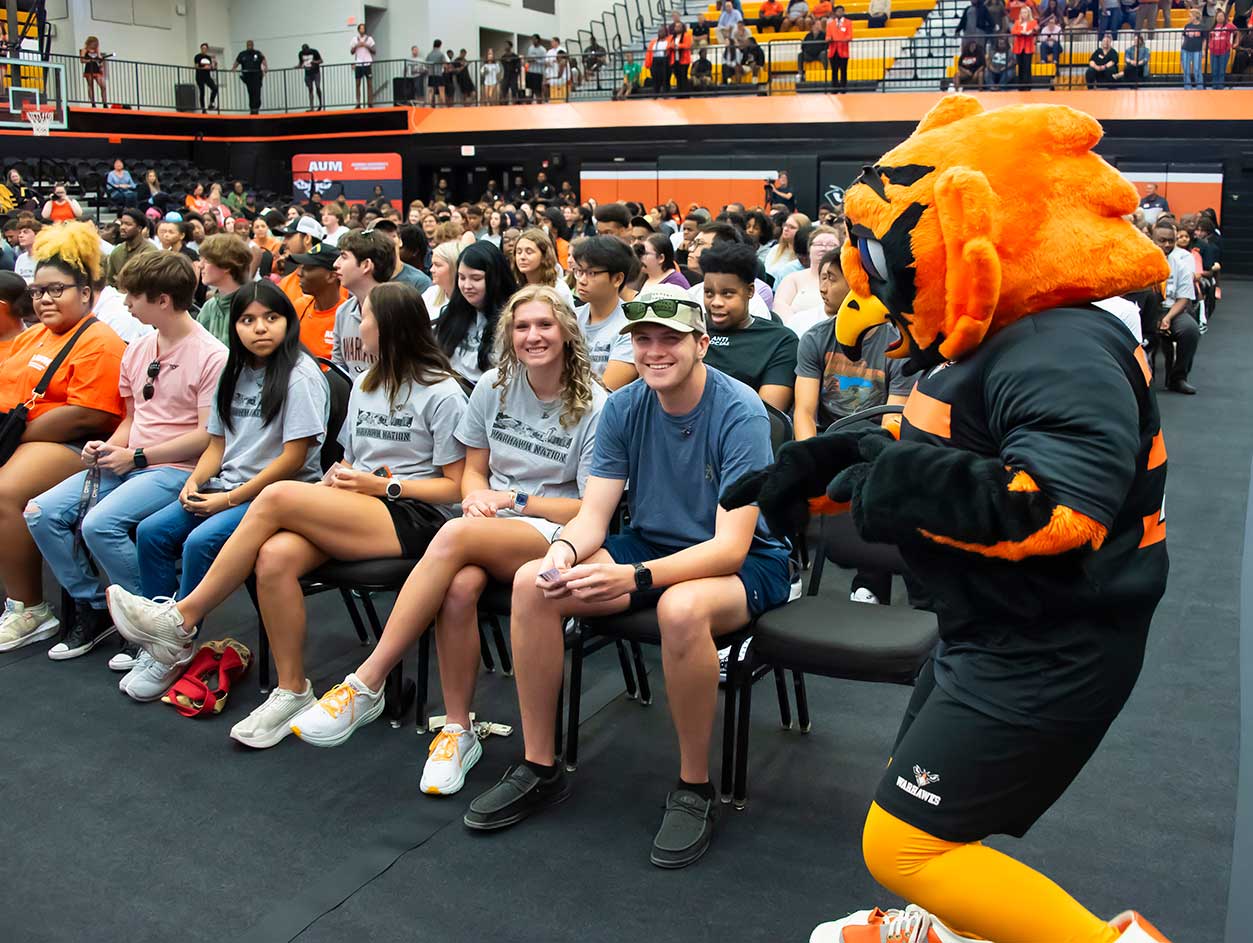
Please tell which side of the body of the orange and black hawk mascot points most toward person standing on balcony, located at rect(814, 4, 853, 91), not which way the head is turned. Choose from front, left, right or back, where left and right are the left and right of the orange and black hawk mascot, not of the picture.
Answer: right

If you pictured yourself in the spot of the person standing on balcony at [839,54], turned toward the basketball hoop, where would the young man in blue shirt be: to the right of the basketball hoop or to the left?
left

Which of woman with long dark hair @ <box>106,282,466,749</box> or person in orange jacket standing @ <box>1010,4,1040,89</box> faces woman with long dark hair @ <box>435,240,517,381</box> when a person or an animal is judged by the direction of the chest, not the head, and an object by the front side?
the person in orange jacket standing

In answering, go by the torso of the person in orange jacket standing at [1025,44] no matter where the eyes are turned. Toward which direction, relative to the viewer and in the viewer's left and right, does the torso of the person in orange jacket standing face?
facing the viewer

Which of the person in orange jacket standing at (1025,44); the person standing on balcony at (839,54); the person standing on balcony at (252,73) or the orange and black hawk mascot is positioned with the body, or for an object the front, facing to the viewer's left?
the orange and black hawk mascot

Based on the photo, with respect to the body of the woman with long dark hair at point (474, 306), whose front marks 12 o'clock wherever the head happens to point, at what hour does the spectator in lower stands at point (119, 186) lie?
The spectator in lower stands is roughly at 4 o'clock from the woman with long dark hair.

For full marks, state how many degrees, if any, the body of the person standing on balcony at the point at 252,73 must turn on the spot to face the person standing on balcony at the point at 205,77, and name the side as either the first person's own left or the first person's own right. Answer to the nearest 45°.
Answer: approximately 90° to the first person's own right

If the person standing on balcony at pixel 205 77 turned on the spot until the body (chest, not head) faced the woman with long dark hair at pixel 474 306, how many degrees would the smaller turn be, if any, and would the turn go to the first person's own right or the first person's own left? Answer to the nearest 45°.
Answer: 0° — they already face them

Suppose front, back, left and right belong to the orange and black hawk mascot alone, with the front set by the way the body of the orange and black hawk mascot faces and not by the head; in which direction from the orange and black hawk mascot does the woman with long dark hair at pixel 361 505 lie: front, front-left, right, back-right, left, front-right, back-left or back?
front-right

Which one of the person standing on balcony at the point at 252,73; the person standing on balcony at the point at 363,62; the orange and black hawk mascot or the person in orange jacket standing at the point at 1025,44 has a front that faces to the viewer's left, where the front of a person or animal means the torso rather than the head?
the orange and black hawk mascot

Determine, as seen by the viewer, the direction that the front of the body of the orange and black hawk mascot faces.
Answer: to the viewer's left

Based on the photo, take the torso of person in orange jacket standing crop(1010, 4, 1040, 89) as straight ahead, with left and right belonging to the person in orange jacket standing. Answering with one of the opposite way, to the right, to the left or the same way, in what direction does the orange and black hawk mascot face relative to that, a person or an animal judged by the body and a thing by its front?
to the right

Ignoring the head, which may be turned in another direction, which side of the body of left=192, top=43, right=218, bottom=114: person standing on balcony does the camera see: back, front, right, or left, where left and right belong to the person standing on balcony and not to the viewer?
front

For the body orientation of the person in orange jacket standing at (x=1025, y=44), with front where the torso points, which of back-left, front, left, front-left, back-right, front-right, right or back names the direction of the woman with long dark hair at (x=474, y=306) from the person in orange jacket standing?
front
